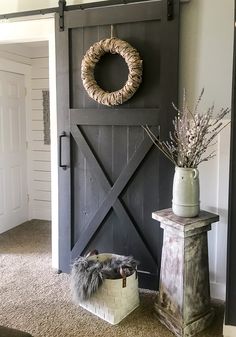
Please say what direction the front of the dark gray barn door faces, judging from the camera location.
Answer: facing the viewer

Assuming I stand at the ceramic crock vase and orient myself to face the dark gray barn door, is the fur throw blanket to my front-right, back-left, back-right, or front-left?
front-left

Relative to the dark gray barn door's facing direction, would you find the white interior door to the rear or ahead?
to the rear

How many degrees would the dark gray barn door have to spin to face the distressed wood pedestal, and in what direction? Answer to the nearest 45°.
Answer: approximately 45° to its left

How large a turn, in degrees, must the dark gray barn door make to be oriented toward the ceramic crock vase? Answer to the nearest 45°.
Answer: approximately 45° to its left

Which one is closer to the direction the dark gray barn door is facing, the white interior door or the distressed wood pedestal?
the distressed wood pedestal
